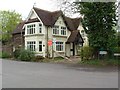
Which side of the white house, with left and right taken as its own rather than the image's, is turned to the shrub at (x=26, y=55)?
right

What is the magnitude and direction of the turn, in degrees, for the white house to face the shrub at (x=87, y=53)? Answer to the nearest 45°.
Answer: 0° — it already faces it

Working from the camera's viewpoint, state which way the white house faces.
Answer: facing the viewer and to the right of the viewer
